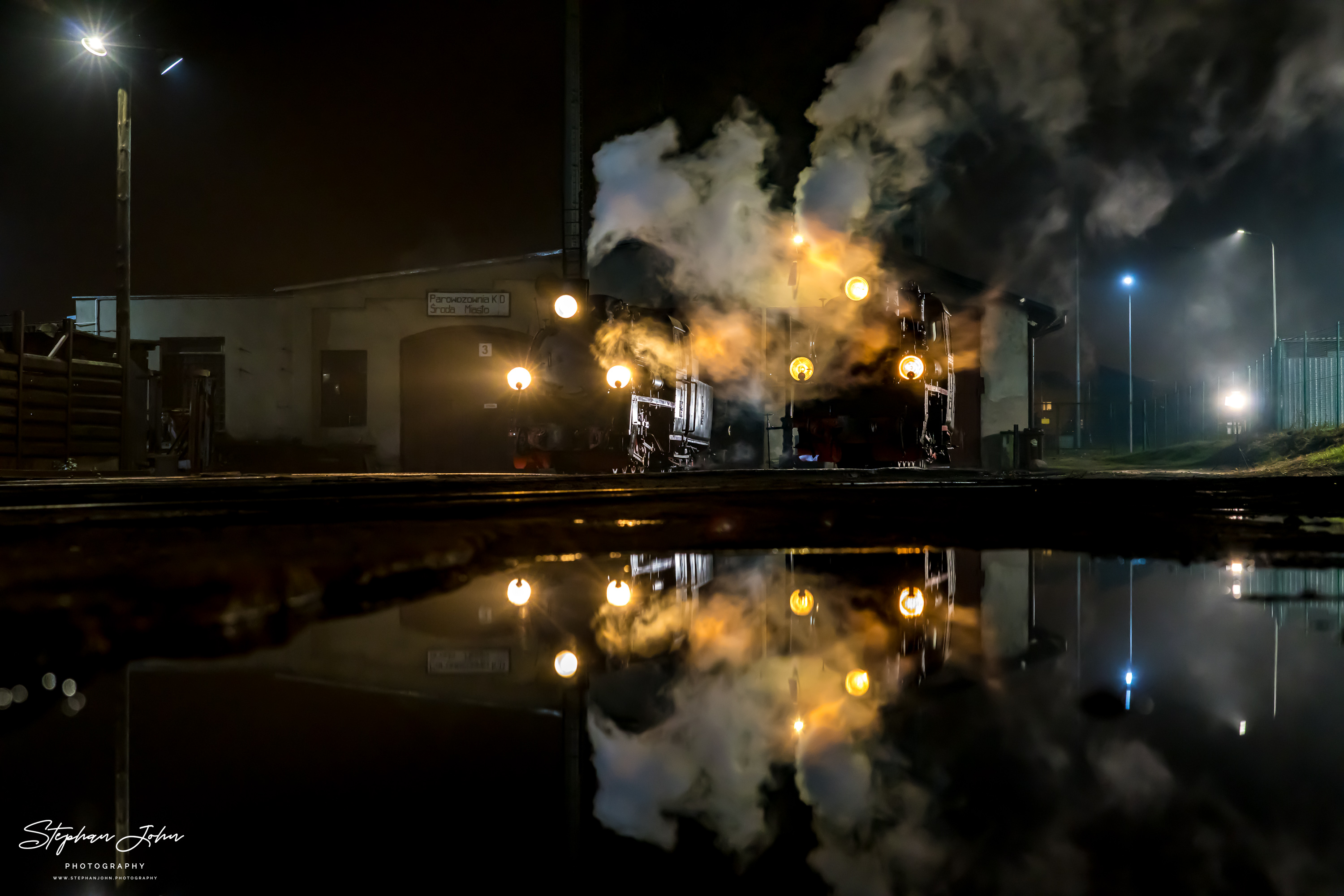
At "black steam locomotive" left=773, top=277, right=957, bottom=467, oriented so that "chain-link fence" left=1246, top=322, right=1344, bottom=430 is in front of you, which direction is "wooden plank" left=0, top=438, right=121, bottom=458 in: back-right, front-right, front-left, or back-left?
back-left

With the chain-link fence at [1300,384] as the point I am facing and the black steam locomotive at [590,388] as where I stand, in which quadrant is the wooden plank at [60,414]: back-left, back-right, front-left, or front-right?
back-left

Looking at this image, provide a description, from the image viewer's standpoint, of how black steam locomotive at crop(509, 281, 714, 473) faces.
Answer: facing the viewer and to the left of the viewer

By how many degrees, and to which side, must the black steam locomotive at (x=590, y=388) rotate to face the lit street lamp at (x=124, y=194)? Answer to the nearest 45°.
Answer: approximately 90° to its right

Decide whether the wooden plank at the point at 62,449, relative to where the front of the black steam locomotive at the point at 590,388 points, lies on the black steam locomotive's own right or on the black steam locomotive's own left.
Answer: on the black steam locomotive's own right

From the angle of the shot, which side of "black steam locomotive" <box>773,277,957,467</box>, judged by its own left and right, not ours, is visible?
front

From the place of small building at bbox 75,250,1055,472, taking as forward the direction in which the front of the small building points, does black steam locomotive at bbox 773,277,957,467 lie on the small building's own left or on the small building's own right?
on the small building's own left

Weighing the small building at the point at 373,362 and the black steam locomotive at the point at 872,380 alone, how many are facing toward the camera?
2

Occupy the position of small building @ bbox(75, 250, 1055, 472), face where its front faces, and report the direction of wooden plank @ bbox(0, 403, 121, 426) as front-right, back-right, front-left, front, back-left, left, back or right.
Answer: front-right

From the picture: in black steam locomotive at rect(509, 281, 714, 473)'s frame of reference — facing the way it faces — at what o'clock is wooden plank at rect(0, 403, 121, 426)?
The wooden plank is roughly at 2 o'clock from the black steam locomotive.

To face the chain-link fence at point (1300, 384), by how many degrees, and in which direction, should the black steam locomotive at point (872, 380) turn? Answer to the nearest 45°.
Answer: approximately 135° to its left

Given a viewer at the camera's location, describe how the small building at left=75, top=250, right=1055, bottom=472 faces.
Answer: facing the viewer

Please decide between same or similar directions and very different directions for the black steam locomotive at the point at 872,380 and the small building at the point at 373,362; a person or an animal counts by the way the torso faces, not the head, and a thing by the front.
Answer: same or similar directions

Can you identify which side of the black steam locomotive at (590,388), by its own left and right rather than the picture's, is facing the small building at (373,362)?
right
